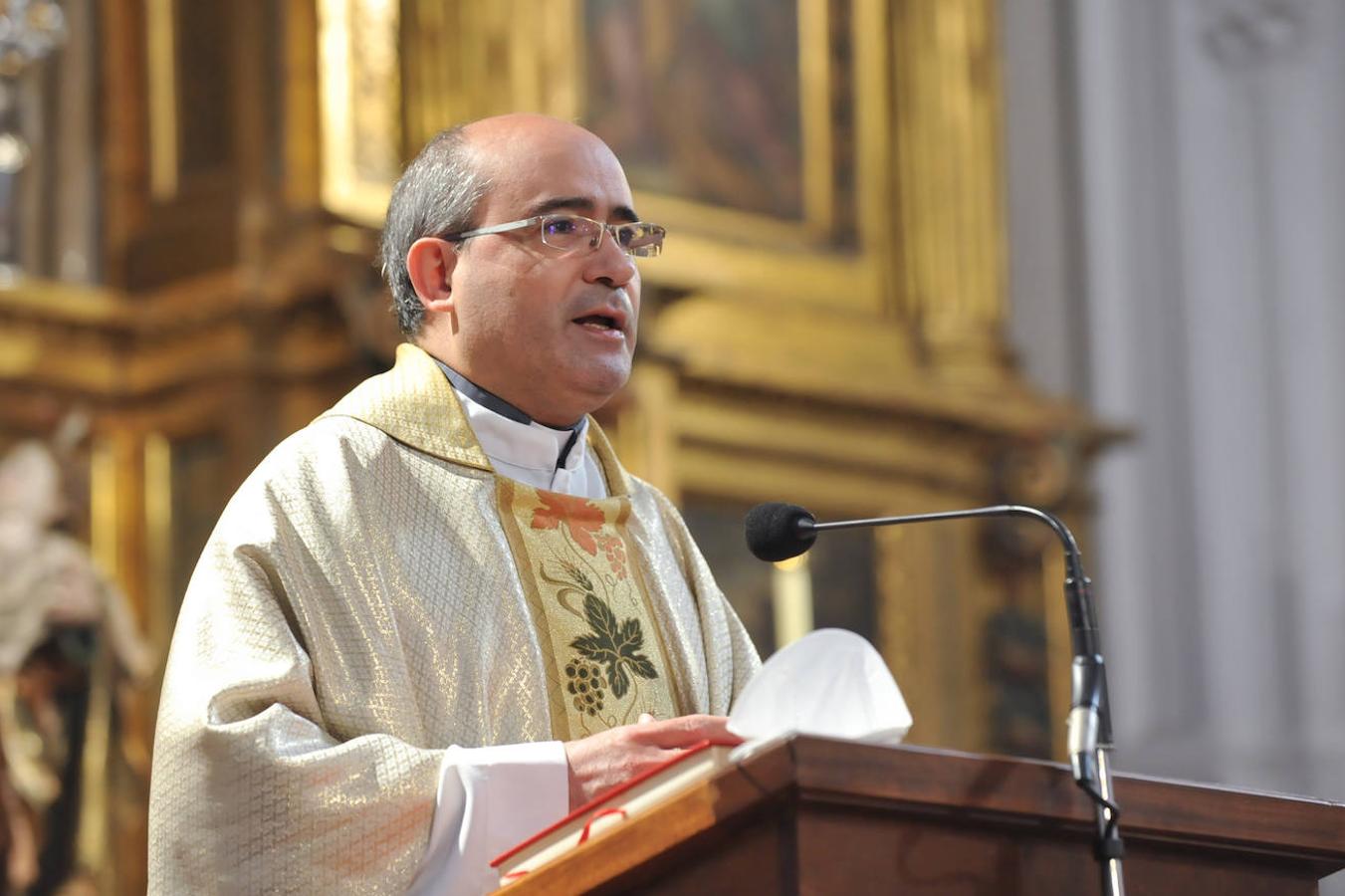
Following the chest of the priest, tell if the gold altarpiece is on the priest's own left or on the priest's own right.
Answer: on the priest's own left

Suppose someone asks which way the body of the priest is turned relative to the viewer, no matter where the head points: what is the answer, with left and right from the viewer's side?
facing the viewer and to the right of the viewer

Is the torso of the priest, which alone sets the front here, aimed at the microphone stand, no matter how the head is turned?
yes

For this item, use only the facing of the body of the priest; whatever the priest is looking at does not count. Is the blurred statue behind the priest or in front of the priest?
behind

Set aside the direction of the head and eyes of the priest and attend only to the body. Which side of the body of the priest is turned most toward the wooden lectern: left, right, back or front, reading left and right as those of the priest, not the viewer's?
front
